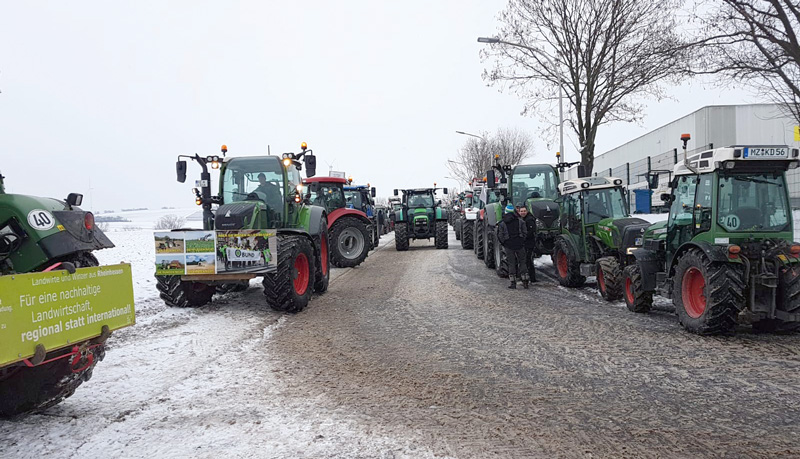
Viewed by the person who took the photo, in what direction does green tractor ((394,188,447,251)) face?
facing the viewer

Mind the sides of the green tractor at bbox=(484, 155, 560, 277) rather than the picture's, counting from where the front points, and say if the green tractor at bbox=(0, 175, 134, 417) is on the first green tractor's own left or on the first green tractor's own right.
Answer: on the first green tractor's own right

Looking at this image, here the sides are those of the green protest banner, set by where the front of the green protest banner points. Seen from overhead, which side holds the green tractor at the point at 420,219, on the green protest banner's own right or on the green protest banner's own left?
on the green protest banner's own left

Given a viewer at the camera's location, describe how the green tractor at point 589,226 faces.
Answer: facing the viewer and to the right of the viewer

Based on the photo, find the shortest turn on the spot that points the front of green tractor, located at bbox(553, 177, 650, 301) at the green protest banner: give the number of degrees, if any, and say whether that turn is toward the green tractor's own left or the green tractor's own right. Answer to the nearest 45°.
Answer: approximately 45° to the green tractor's own right

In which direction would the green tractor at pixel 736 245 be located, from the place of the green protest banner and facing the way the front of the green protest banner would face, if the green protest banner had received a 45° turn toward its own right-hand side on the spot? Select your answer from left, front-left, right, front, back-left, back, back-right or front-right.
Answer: left

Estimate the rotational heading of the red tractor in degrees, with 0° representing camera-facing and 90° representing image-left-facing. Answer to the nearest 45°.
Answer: approximately 45°

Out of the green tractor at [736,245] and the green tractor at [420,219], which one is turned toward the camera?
the green tractor at [420,219]

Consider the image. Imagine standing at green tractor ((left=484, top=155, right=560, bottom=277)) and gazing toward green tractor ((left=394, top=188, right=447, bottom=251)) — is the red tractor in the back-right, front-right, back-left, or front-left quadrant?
front-left

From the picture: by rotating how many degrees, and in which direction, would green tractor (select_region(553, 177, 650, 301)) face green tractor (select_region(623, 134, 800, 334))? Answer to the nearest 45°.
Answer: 0° — it already faces it

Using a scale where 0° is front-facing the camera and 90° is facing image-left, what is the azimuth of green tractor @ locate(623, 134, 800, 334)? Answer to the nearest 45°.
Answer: approximately 135°

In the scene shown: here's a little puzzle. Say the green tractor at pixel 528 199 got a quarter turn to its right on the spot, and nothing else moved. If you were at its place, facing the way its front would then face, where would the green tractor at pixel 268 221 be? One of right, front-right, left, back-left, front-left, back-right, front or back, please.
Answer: front

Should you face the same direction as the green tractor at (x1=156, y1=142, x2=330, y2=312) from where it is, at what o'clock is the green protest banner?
The green protest banner is roughly at 11 o'clock from the green tractor.

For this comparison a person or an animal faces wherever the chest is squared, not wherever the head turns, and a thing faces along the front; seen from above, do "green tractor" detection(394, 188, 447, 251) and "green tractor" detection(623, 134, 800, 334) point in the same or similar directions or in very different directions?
very different directions

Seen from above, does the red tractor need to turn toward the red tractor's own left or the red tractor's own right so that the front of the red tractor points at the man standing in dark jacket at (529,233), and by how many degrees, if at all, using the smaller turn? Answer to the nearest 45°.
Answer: approximately 90° to the red tractor's own left
